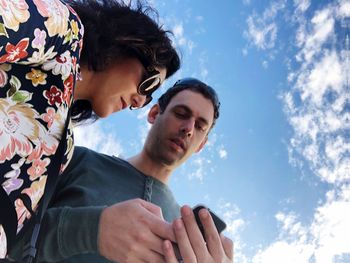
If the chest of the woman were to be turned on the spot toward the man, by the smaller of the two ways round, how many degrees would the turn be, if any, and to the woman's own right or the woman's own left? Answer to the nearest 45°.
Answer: approximately 45° to the woman's own left

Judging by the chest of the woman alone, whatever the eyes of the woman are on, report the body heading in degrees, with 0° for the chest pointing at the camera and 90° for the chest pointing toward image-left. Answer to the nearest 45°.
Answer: approximately 270°

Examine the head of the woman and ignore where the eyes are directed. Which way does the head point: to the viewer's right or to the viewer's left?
to the viewer's right

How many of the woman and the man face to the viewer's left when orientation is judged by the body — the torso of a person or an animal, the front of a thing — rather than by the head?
0
